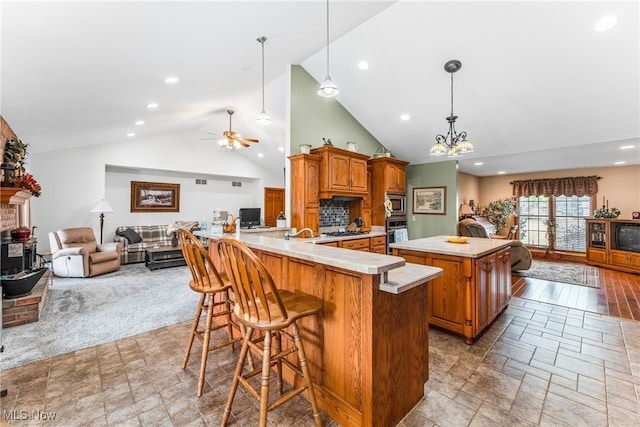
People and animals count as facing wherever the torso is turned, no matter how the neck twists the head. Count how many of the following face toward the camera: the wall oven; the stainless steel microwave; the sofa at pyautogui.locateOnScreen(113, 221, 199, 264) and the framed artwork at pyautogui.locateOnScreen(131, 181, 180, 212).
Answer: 4

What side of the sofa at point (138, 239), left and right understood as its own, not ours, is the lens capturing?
front

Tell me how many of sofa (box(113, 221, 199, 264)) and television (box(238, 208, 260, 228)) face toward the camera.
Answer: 2

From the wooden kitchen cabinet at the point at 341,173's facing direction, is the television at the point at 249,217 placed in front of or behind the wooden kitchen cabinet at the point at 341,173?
behind

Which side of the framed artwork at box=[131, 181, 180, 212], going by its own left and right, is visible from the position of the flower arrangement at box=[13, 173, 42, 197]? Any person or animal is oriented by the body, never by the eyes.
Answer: front

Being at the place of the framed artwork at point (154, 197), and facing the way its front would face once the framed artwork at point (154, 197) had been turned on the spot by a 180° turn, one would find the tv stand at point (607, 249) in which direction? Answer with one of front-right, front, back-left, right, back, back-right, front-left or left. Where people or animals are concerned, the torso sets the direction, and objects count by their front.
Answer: back-right

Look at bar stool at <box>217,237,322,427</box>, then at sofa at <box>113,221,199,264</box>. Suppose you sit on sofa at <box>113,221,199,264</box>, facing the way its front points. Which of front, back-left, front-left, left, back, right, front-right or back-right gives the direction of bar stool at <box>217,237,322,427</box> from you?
front

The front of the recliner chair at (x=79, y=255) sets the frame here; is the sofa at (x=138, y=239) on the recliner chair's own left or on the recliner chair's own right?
on the recliner chair's own left

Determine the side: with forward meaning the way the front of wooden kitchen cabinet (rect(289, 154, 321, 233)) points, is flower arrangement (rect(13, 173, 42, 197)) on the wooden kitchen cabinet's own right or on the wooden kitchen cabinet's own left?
on the wooden kitchen cabinet's own right

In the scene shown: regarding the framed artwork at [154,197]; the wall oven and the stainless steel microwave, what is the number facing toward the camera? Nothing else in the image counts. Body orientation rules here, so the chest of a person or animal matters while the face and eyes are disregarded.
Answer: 3

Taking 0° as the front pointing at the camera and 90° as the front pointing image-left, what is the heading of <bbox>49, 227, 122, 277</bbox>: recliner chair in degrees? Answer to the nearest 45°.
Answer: approximately 315°

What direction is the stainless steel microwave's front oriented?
toward the camera

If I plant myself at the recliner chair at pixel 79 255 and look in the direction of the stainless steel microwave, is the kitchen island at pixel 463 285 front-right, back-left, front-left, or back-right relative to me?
front-right

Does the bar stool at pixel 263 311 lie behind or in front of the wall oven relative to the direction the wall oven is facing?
in front

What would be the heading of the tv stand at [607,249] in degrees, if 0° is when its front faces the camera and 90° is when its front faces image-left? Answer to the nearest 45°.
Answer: approximately 45°
